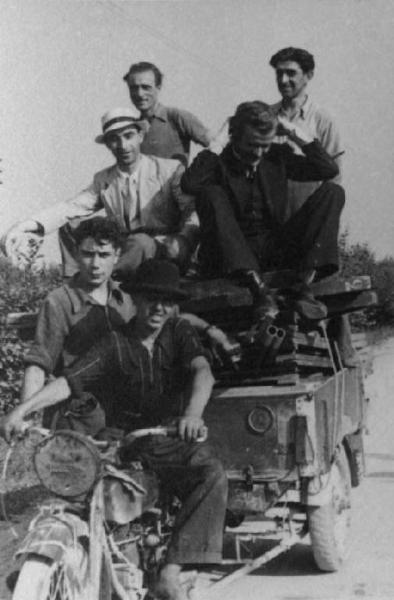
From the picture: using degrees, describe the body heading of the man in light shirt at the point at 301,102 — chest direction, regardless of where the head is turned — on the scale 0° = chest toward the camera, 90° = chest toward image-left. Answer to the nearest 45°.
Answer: approximately 45°

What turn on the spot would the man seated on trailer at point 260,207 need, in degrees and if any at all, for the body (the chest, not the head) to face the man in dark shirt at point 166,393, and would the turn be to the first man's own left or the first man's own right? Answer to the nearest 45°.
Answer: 0° — they already face them

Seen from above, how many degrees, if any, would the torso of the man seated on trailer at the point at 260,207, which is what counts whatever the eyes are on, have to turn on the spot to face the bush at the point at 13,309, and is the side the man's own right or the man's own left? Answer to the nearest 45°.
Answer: approximately 135° to the man's own right

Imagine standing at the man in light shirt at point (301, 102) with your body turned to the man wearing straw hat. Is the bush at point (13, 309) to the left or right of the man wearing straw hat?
right

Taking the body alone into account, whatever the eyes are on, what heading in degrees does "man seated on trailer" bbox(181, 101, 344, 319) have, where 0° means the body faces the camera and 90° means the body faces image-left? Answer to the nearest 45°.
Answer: approximately 0°
